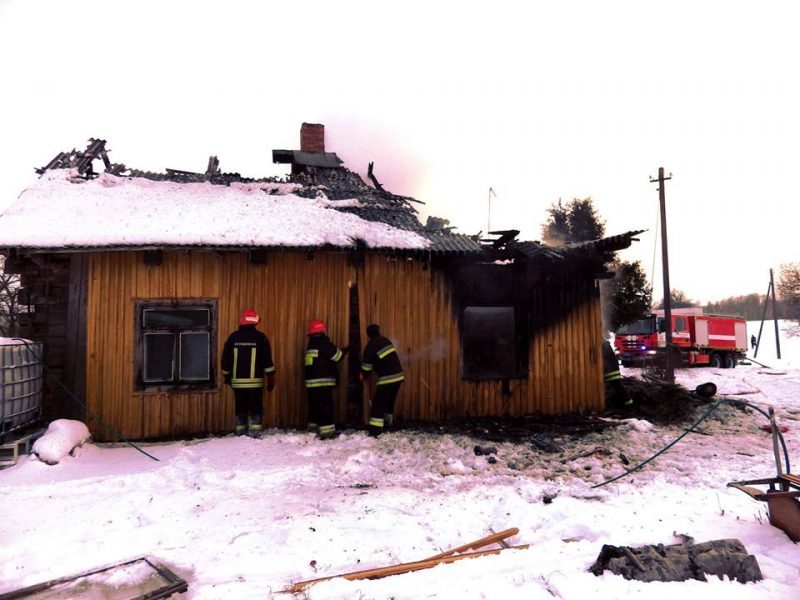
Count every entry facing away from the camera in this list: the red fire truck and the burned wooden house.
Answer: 0

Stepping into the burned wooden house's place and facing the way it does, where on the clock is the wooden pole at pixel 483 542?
The wooden pole is roughly at 11 o'clock from the burned wooden house.

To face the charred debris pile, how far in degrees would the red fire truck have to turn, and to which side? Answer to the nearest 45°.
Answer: approximately 45° to its left

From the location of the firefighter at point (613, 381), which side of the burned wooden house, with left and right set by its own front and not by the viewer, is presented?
left

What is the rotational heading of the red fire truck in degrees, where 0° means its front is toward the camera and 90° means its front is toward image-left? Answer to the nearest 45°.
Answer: approximately 45°

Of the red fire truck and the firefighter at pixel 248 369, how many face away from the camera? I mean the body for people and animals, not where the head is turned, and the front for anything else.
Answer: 1

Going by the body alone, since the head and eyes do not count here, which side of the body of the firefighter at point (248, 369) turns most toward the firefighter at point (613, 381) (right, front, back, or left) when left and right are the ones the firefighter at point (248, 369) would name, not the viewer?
right

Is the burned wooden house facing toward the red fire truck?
no

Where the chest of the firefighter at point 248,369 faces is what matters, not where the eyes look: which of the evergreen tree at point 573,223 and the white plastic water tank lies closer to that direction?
the evergreen tree

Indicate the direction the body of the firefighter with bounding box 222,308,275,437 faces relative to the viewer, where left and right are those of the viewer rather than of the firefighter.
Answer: facing away from the viewer

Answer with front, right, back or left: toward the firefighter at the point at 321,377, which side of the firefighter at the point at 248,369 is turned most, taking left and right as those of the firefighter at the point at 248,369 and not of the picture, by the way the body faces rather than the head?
right

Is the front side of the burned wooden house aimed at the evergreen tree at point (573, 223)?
no

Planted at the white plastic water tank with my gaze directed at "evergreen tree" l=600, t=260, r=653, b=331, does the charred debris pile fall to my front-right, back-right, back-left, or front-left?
front-right

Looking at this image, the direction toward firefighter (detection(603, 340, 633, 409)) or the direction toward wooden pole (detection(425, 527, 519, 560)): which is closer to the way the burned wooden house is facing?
the wooden pole

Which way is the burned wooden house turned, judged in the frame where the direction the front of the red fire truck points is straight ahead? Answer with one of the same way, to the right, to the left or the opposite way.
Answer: to the left

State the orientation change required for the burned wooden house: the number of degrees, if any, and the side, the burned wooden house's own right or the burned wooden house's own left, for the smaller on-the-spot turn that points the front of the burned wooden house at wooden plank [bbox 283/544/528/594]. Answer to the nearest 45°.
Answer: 0° — it already faces it

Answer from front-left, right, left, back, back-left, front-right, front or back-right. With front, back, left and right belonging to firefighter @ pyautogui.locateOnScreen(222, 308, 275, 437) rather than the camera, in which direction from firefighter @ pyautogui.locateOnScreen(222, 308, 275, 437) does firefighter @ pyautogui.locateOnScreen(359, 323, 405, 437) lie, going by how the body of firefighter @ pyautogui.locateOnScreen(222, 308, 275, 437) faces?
right

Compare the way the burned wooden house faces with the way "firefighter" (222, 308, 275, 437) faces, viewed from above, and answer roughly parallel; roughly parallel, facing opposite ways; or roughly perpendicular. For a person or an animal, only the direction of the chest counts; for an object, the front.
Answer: roughly parallel, facing opposite ways

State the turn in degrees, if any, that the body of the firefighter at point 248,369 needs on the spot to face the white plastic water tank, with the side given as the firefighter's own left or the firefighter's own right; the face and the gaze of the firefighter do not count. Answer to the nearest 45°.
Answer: approximately 90° to the firefighter's own left

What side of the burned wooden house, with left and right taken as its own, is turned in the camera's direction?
front

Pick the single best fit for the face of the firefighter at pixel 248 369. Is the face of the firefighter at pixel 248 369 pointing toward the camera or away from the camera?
away from the camera
